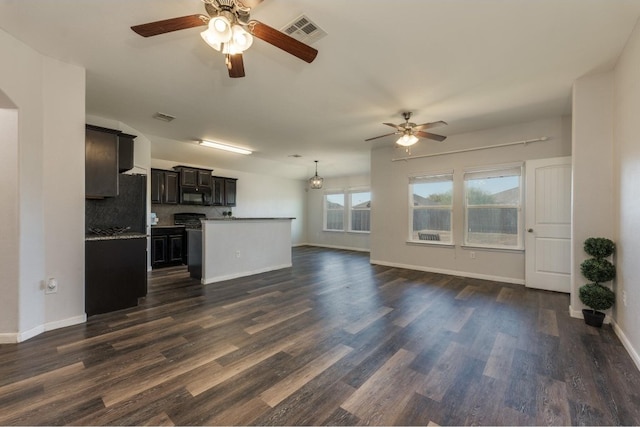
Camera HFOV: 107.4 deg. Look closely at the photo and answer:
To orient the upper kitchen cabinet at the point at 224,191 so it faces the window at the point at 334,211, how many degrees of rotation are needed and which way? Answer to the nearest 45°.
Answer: approximately 45° to its left

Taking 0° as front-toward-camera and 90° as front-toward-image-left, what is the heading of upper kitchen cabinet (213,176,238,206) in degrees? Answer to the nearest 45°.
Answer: approximately 315°

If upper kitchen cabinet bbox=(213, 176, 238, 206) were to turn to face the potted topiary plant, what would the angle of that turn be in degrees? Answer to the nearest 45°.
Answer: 0° — it already faces it

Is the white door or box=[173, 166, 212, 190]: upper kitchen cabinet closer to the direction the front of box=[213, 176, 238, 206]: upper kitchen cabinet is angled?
the white door

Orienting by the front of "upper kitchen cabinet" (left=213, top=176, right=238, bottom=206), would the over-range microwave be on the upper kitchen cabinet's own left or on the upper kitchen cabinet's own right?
on the upper kitchen cabinet's own right

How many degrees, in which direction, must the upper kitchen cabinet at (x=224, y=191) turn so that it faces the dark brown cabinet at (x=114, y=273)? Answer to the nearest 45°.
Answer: approximately 45° to its right

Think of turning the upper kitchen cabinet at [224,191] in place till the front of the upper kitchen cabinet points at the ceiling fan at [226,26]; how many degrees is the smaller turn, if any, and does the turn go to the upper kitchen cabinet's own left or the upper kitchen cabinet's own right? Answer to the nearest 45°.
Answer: approximately 45° to the upper kitchen cabinet's own right
